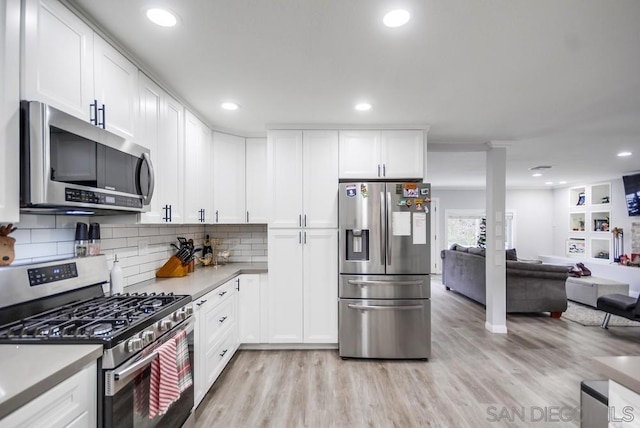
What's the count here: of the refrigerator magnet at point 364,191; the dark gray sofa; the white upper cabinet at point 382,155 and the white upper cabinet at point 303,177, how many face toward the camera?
3

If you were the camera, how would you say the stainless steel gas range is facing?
facing the viewer and to the right of the viewer

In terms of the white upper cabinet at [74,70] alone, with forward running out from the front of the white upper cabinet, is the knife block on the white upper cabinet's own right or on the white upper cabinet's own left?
on the white upper cabinet's own left

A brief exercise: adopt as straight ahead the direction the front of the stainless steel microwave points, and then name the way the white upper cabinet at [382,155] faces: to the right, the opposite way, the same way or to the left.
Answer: to the right

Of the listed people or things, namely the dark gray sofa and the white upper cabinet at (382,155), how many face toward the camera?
1

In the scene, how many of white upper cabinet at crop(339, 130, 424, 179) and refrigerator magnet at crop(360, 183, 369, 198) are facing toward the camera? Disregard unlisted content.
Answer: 2

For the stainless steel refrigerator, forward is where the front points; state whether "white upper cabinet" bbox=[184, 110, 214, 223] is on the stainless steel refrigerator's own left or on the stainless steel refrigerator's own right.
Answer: on the stainless steel refrigerator's own right

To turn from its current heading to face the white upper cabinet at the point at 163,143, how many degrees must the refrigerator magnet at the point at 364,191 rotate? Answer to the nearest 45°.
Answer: approximately 45° to its right

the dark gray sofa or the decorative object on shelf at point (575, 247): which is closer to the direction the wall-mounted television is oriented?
the dark gray sofa

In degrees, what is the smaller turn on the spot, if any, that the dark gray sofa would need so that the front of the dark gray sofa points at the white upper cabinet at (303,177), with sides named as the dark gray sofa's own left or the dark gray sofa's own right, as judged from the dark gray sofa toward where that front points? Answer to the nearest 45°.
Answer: approximately 180°

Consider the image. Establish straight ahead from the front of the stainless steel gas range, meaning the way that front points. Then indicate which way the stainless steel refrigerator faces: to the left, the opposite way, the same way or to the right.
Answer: to the right

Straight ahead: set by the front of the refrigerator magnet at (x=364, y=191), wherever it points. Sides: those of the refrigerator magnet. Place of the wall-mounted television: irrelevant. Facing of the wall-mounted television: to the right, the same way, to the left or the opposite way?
to the right
